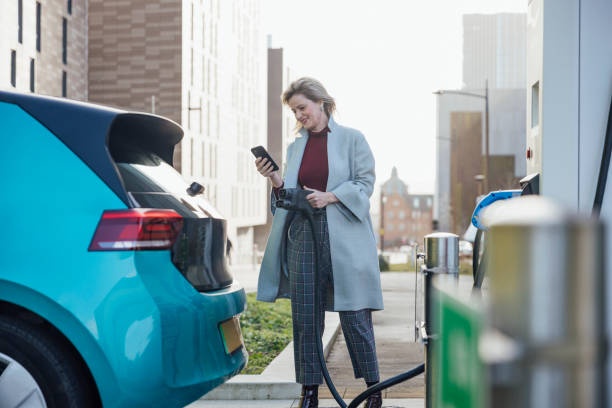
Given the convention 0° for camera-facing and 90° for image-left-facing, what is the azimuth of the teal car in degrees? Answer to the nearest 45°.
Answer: approximately 90°

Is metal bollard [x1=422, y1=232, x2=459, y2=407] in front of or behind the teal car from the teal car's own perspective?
behind

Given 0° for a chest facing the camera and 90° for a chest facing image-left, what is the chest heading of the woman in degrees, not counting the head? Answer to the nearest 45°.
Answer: approximately 45°

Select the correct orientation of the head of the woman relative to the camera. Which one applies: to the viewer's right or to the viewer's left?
to the viewer's left

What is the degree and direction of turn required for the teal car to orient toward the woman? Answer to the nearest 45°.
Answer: approximately 135° to its right

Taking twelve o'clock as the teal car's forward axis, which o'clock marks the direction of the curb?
The curb is roughly at 4 o'clock from the teal car.

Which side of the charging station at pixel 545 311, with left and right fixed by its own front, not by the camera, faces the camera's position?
left

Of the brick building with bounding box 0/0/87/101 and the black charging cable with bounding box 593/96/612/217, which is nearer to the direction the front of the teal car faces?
the brick building

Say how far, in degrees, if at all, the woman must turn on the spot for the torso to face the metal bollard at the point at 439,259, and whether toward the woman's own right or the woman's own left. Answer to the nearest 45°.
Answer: approximately 45° to the woman's own left
